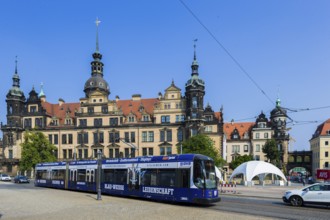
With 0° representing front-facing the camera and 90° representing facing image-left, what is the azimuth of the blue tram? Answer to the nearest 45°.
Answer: approximately 315°

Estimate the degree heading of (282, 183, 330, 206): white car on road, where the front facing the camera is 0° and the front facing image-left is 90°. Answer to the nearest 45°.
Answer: approximately 90°

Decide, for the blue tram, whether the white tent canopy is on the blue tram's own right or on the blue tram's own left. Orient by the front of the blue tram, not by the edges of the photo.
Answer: on the blue tram's own left

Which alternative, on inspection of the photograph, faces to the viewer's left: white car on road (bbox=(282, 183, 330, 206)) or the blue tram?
the white car on road

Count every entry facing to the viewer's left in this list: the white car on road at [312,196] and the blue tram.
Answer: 1
